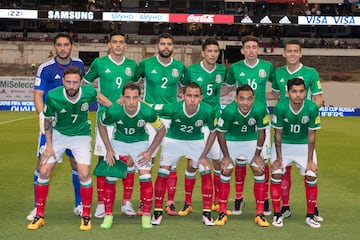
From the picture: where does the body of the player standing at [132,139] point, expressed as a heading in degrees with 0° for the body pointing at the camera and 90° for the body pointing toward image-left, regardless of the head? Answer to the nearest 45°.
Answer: approximately 0°

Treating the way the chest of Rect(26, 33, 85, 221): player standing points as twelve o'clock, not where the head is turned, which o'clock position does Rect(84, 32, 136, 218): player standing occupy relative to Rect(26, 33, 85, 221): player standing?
Rect(84, 32, 136, 218): player standing is roughly at 9 o'clock from Rect(26, 33, 85, 221): player standing.

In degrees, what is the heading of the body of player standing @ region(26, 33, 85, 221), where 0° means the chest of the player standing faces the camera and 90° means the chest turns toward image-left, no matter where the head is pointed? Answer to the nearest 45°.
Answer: approximately 0°

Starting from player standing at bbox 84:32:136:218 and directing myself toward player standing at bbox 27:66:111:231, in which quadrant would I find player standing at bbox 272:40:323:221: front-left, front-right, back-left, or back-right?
back-left

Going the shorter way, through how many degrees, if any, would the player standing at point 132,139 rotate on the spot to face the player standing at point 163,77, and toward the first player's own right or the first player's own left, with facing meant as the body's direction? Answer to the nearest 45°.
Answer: approximately 135° to the first player's own left

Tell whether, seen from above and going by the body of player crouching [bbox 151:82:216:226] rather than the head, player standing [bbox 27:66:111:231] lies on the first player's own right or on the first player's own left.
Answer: on the first player's own right
